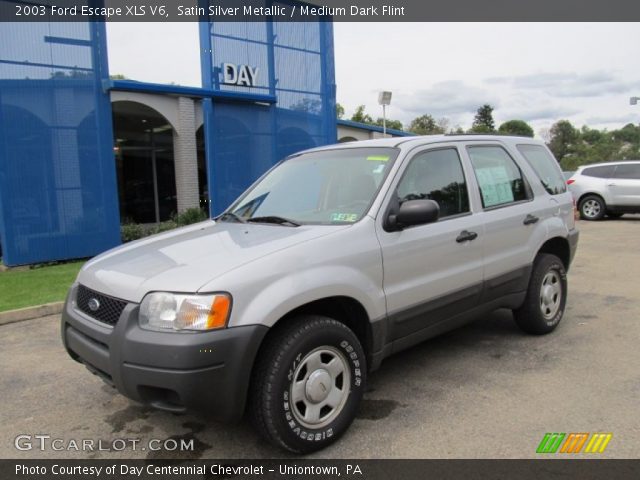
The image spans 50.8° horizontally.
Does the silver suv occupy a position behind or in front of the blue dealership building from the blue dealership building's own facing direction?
in front

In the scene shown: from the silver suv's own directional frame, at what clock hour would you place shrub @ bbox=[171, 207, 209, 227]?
The shrub is roughly at 4 o'clock from the silver suv.

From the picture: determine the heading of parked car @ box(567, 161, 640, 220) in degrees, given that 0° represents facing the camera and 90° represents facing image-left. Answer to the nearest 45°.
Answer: approximately 270°

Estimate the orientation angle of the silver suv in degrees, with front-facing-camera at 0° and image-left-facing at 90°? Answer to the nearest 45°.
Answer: approximately 45°

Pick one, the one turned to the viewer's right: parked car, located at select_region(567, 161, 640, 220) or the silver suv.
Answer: the parked car

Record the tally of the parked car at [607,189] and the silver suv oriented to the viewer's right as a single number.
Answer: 1

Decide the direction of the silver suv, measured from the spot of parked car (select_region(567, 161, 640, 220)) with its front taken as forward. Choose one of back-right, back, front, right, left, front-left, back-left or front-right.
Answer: right

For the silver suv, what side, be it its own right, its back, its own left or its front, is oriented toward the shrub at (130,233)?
right

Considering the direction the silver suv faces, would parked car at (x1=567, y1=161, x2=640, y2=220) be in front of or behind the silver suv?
behind
